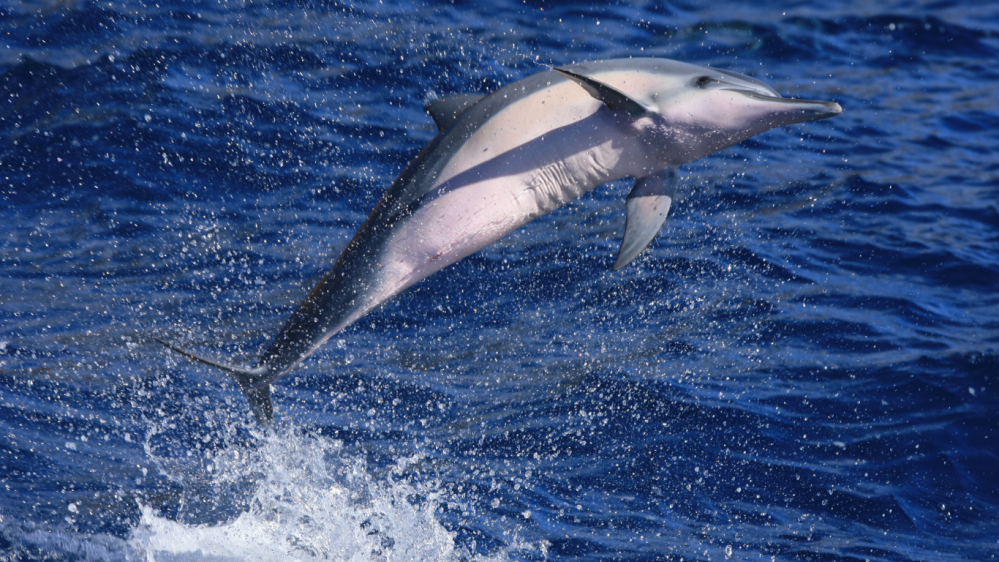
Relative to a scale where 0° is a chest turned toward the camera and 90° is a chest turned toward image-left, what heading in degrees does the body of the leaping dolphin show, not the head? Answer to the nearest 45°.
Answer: approximately 270°
